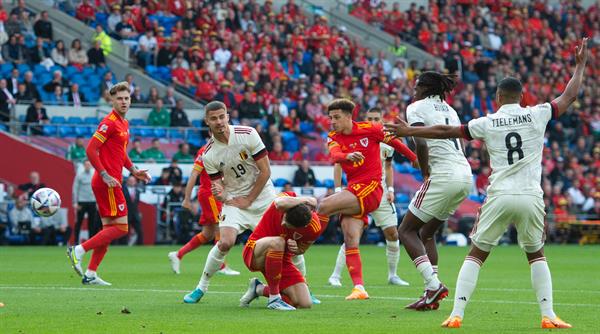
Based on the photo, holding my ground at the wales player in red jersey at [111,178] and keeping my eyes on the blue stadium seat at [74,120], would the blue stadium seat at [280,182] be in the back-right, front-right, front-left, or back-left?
front-right

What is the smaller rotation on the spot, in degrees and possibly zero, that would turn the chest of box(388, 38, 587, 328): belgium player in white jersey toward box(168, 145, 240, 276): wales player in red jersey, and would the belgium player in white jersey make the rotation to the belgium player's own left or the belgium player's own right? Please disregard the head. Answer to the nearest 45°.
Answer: approximately 45° to the belgium player's own left

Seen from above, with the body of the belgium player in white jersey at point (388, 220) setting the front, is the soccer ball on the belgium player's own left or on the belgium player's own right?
on the belgium player's own right

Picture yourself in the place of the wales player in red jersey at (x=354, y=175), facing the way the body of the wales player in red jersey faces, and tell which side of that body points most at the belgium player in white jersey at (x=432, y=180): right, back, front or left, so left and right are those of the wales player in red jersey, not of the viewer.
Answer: left

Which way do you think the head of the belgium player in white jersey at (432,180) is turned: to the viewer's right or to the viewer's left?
to the viewer's left

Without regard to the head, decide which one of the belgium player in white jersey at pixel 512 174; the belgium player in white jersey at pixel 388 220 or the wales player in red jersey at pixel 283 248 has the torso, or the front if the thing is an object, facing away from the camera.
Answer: the belgium player in white jersey at pixel 512 174

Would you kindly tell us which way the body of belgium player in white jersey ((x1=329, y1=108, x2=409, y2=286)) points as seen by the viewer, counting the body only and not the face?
toward the camera

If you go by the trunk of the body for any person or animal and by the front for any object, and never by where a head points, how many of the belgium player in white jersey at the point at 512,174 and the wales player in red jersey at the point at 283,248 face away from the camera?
1

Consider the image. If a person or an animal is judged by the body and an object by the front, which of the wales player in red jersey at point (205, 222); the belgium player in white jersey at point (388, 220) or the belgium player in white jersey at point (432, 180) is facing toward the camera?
the belgium player in white jersey at point (388, 220)

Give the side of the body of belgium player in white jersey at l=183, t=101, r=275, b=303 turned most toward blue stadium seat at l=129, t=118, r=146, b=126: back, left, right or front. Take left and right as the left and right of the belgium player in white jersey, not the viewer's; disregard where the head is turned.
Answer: back

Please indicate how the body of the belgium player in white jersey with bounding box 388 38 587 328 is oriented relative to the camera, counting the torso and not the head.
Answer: away from the camera

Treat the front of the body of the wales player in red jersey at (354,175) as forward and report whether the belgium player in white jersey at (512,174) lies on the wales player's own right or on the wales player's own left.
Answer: on the wales player's own left

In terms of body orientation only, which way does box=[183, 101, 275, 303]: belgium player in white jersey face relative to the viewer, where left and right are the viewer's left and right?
facing the viewer

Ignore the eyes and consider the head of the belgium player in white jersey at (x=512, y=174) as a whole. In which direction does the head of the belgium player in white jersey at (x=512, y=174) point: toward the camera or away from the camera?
away from the camera

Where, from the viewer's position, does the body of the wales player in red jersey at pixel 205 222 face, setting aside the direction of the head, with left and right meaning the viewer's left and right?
facing to the right of the viewer

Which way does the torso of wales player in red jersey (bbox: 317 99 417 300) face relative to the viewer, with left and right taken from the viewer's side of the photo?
facing the viewer and to the left of the viewer
